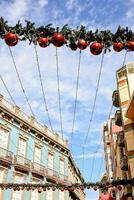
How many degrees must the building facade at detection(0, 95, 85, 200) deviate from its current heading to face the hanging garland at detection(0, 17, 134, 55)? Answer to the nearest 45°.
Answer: approximately 45° to its right

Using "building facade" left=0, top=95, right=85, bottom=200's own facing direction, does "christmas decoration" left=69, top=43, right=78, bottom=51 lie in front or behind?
in front

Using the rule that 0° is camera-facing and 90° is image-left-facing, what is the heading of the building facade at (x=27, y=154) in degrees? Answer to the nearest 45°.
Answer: approximately 315°
